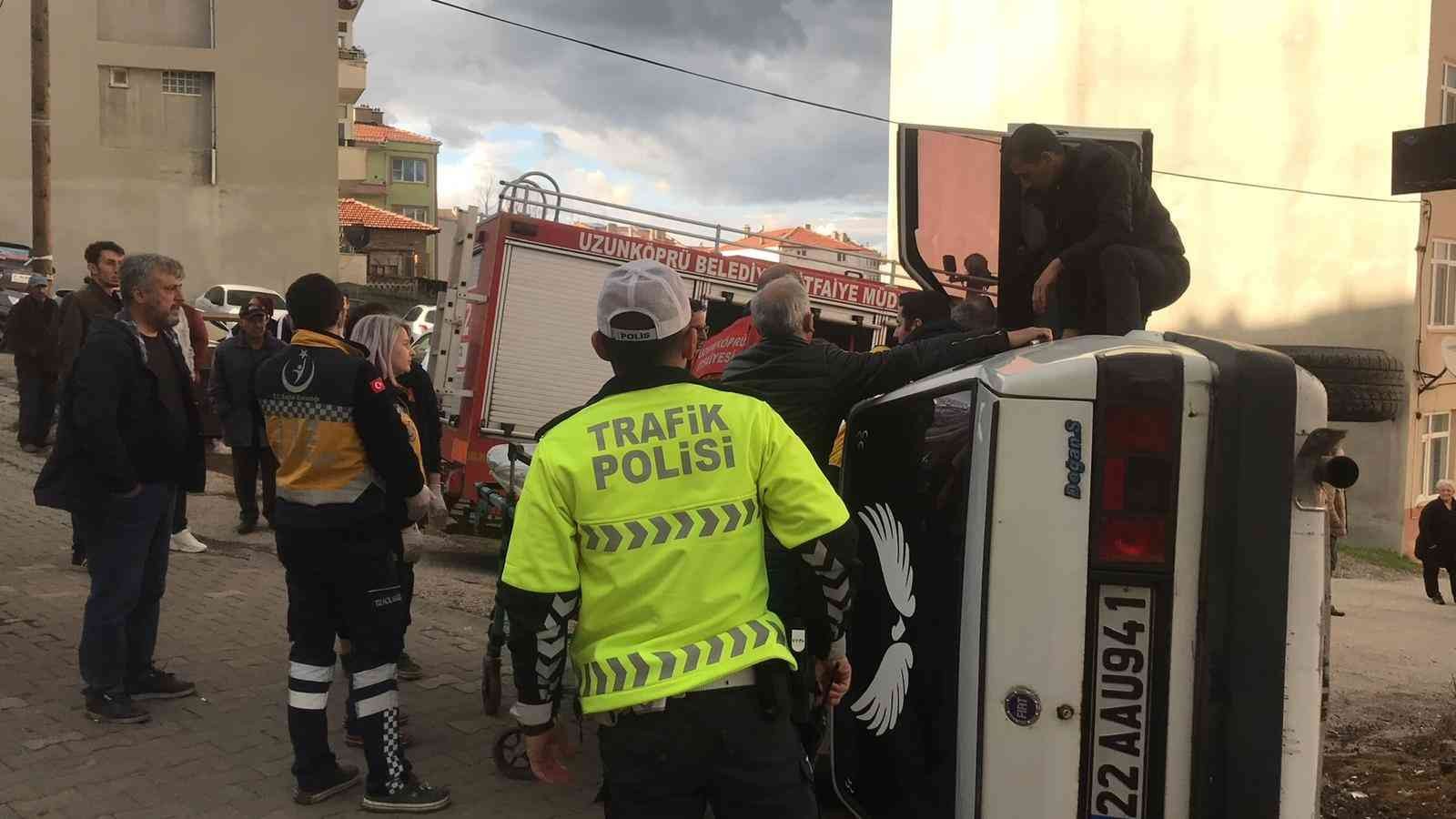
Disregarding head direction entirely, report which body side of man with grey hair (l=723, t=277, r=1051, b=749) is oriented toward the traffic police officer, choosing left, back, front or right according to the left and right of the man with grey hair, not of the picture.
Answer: back

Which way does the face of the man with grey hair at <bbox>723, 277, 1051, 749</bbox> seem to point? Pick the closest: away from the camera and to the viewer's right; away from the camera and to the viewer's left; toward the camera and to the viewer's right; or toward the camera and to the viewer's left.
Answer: away from the camera and to the viewer's right

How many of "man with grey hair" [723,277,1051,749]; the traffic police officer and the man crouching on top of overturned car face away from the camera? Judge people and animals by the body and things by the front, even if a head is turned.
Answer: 2

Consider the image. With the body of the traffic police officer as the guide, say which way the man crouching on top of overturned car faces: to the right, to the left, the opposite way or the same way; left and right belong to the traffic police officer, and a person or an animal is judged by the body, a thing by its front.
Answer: to the left

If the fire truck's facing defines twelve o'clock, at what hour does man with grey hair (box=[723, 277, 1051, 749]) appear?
The man with grey hair is roughly at 4 o'clock from the fire truck.

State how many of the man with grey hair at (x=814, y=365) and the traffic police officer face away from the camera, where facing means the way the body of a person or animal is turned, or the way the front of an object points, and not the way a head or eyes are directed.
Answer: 2

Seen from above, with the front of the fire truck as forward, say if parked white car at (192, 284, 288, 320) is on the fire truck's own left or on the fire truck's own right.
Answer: on the fire truck's own left

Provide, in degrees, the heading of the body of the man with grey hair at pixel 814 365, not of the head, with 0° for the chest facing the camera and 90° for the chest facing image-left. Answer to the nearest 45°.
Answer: approximately 180°

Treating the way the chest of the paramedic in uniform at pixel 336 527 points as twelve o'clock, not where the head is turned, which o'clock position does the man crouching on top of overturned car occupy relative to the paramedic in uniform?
The man crouching on top of overturned car is roughly at 2 o'clock from the paramedic in uniform.

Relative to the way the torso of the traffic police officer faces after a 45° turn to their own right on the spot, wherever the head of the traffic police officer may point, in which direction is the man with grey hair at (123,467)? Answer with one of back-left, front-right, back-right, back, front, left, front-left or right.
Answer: left

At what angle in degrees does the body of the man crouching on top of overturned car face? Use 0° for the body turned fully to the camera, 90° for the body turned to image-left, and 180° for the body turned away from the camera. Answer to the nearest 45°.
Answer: approximately 90°

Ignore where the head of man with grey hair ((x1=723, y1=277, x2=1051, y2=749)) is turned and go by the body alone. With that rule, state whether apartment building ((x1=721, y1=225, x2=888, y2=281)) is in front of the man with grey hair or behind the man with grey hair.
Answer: in front

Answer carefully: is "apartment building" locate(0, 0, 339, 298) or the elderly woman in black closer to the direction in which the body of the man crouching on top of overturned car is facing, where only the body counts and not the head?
the apartment building

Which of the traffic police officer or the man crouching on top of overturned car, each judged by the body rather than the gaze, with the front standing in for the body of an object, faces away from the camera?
the traffic police officer

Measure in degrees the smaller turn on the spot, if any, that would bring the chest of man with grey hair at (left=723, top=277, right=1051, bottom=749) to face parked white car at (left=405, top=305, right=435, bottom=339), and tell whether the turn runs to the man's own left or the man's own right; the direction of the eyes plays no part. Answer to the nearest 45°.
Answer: approximately 45° to the man's own left

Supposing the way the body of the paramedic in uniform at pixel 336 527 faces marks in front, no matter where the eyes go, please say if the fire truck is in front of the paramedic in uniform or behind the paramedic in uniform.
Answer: in front
